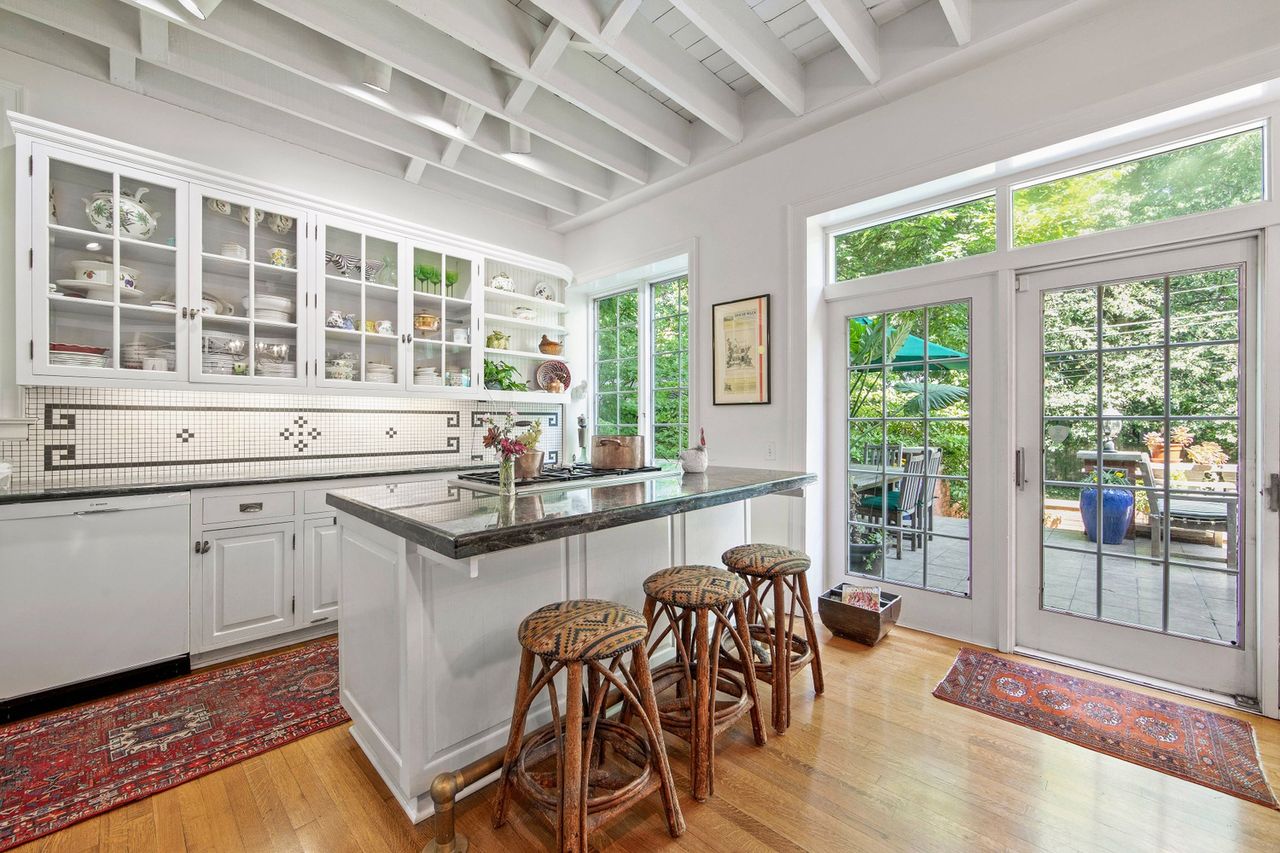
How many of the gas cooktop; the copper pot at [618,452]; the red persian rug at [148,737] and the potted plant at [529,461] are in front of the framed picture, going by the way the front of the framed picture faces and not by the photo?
4

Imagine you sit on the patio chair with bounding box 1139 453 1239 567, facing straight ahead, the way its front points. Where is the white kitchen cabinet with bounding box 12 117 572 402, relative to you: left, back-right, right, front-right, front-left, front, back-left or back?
back-right

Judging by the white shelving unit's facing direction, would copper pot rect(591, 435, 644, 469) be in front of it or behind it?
in front

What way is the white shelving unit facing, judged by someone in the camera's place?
facing the viewer and to the right of the viewer

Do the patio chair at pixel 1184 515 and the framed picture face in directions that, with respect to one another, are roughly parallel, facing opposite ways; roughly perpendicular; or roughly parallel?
roughly perpendicular

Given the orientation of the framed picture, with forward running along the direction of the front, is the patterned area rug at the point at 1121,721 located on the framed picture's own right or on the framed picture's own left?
on the framed picture's own left

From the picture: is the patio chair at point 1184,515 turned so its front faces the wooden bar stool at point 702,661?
no

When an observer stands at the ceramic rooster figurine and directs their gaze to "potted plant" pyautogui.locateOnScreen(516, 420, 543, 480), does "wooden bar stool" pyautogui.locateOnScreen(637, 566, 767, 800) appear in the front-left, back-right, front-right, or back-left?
front-left

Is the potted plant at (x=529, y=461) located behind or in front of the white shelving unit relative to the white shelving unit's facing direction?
in front

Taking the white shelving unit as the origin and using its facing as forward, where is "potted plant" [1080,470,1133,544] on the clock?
The potted plant is roughly at 12 o'clock from the white shelving unit.

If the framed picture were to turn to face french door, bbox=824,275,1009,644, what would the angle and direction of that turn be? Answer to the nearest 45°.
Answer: approximately 135° to its left

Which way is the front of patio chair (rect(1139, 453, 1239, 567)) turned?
to the viewer's right

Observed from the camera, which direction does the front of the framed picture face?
facing the viewer and to the left of the viewer

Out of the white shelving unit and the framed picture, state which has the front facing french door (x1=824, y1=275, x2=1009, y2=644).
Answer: the white shelving unit

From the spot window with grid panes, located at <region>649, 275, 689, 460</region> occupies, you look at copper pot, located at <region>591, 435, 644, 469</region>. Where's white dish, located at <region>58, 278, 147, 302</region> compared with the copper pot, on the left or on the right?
right

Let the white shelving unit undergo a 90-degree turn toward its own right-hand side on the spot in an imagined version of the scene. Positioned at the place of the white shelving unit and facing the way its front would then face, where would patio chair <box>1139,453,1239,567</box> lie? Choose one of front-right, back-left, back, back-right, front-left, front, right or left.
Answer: left

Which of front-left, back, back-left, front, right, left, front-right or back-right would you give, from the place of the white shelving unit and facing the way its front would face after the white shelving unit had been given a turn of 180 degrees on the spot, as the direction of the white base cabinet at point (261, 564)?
left
